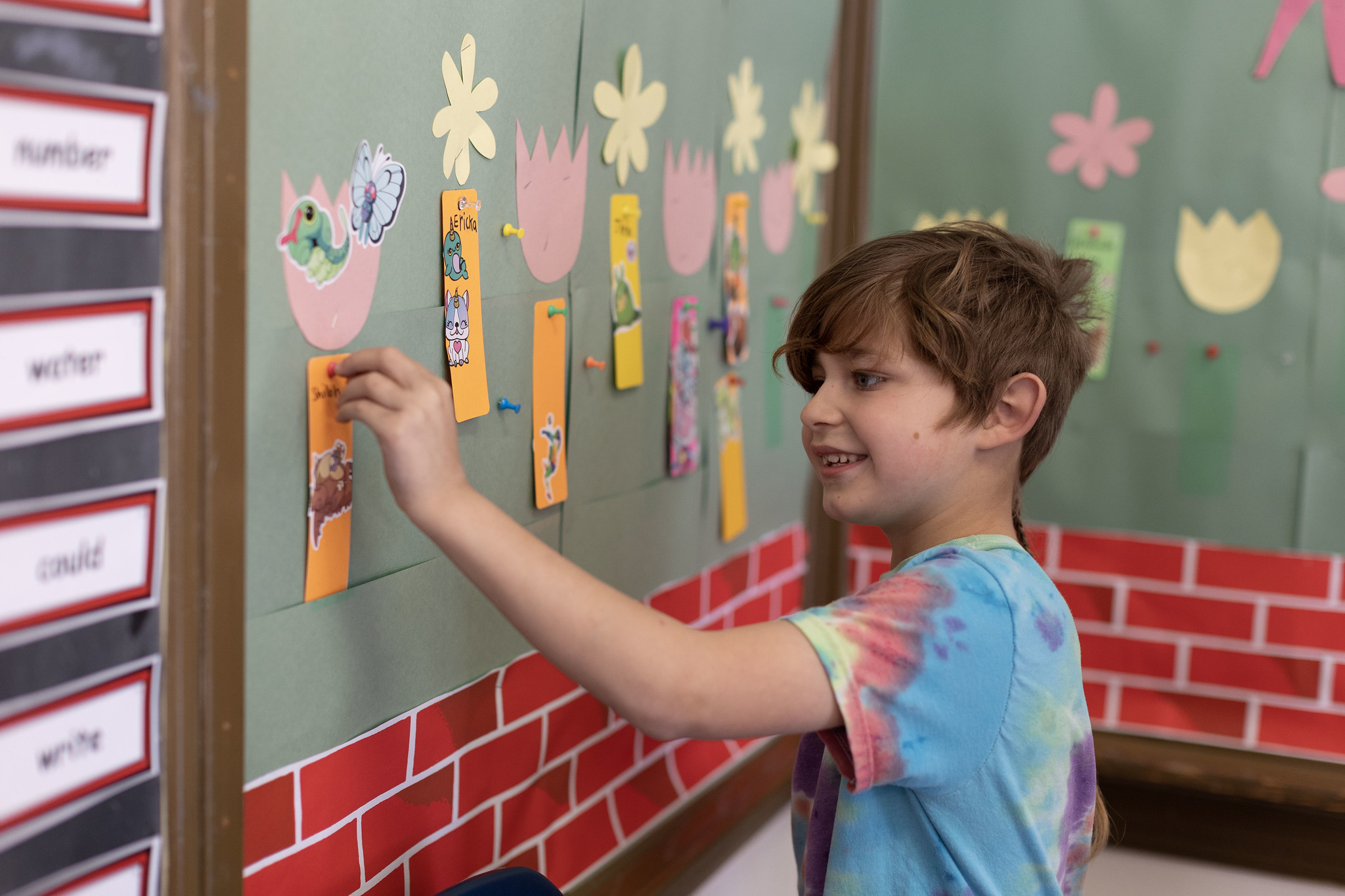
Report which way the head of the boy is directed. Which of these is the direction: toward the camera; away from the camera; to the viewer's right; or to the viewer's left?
to the viewer's left

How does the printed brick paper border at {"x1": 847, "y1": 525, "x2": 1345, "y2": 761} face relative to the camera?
toward the camera

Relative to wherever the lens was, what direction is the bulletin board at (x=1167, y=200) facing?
facing the viewer

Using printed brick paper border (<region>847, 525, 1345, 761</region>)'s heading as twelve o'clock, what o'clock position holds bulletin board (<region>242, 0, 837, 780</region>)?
The bulletin board is roughly at 1 o'clock from the printed brick paper border.

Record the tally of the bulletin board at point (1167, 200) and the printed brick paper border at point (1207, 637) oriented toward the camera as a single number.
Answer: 2

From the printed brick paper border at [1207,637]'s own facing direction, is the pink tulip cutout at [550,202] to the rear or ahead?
ahead

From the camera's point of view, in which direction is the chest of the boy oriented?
to the viewer's left

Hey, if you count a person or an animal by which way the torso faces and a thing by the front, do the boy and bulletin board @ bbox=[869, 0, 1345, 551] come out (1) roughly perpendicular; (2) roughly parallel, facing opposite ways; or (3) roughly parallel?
roughly perpendicular

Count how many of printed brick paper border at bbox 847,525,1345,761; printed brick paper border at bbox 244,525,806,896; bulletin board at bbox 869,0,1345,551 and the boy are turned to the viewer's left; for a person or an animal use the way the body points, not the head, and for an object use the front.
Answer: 1
